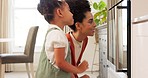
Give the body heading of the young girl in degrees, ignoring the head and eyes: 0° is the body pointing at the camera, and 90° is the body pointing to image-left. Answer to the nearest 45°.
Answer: approximately 270°

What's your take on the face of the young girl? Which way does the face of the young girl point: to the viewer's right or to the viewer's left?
to the viewer's right
